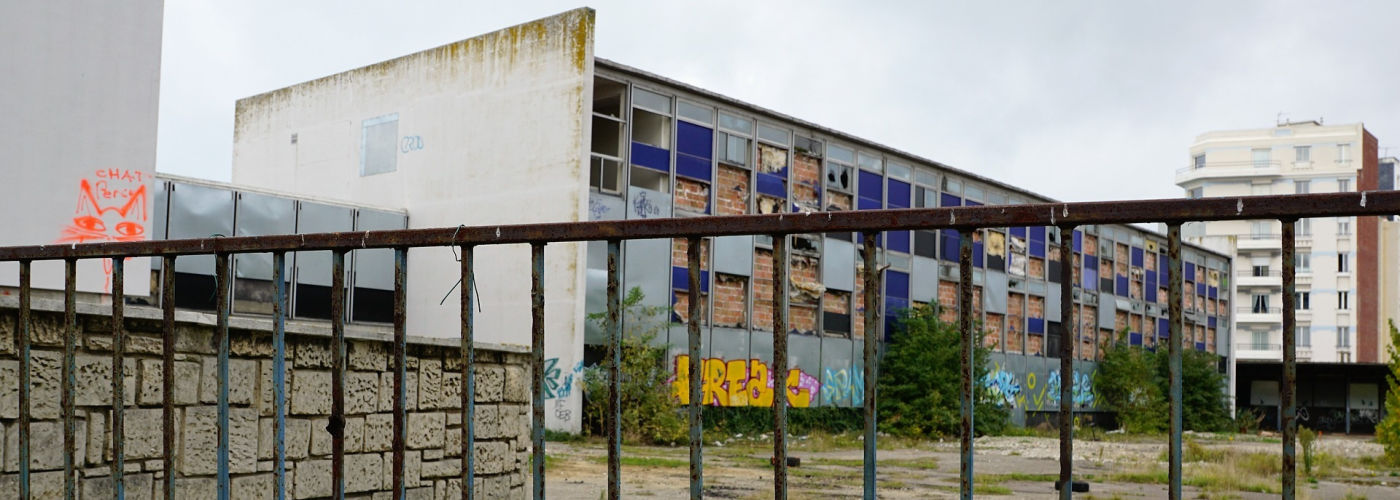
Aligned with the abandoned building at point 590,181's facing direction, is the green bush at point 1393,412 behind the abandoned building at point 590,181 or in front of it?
in front

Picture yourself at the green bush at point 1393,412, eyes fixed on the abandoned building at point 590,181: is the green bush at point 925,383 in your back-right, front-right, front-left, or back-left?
front-right

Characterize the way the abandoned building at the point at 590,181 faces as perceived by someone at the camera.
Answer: facing the viewer and to the right of the viewer

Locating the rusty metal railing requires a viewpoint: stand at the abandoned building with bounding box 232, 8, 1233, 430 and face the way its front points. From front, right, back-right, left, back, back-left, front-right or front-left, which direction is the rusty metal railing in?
front-right

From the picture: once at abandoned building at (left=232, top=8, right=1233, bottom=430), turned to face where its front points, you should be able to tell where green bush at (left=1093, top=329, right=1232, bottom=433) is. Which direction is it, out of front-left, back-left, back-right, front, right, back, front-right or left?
left

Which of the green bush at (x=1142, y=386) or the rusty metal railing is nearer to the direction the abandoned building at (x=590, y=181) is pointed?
the rusty metal railing
